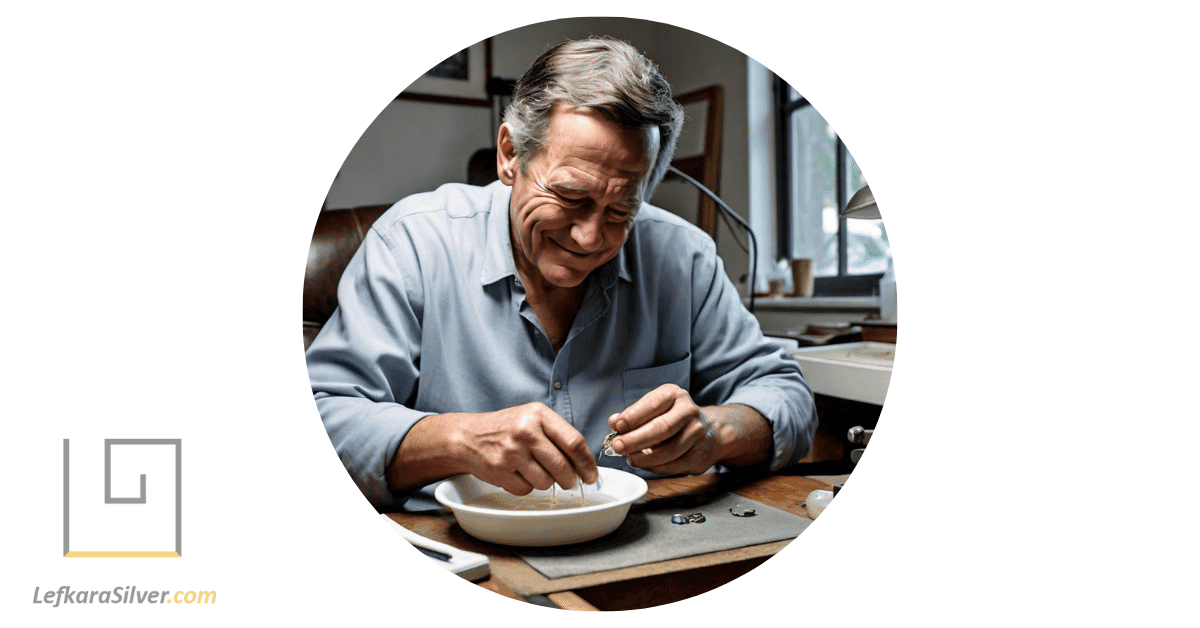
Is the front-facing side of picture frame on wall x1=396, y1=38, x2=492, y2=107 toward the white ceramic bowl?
yes

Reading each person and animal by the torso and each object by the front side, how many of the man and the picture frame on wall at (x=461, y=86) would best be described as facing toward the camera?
2

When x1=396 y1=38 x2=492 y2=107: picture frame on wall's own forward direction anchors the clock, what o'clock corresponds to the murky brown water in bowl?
The murky brown water in bowl is roughly at 12 o'clock from the picture frame on wall.

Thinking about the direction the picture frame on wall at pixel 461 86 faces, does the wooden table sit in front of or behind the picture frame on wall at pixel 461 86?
in front

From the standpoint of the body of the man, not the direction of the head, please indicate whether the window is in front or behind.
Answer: behind

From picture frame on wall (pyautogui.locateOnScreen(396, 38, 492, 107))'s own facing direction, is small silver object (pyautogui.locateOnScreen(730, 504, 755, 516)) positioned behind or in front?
in front
